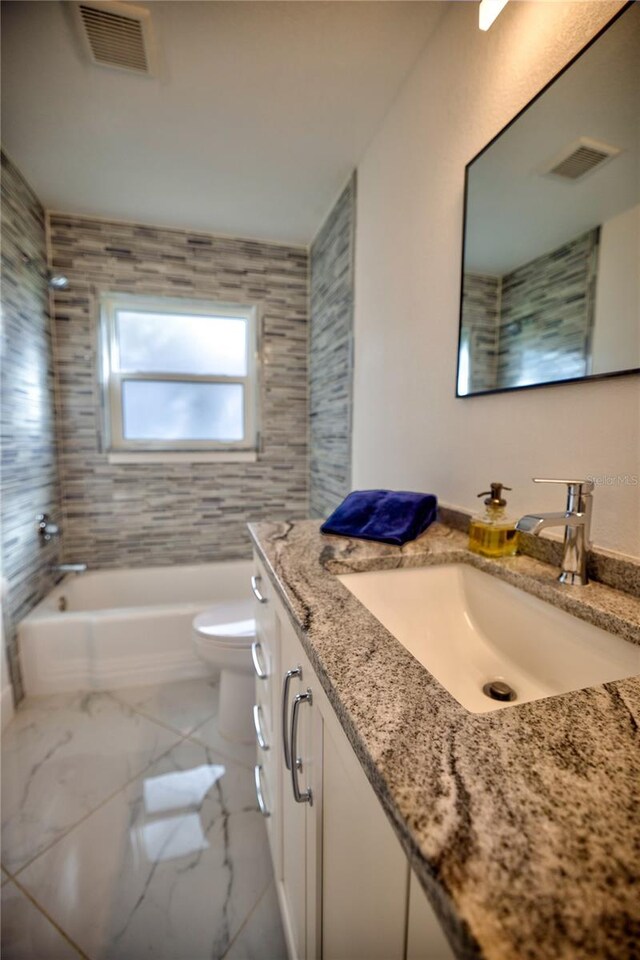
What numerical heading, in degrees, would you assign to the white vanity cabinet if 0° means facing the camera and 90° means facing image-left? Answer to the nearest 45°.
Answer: approximately 90°

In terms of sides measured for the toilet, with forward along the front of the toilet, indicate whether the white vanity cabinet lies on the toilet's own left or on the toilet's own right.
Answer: on the toilet's own left

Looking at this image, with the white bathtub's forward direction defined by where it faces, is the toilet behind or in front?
in front

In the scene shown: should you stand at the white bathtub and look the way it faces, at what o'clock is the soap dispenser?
The soap dispenser is roughly at 11 o'clock from the white bathtub.

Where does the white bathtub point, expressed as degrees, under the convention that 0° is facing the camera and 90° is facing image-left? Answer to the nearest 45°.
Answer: approximately 0°
